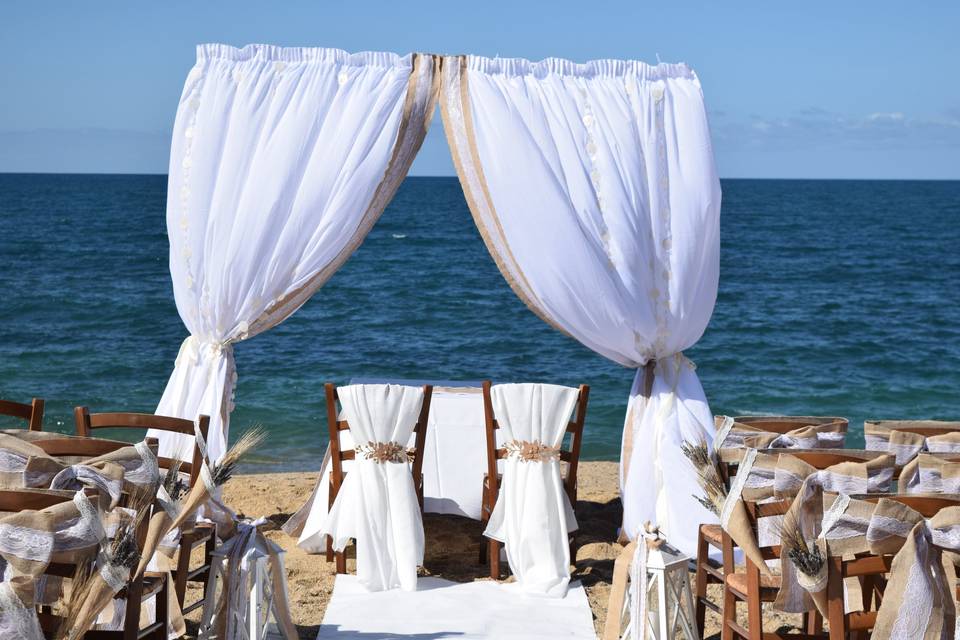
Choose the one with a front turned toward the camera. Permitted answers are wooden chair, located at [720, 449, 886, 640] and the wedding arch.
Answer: the wedding arch

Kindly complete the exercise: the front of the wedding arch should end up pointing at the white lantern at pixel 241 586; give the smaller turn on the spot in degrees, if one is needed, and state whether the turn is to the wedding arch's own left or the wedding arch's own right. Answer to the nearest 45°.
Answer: approximately 45° to the wedding arch's own right

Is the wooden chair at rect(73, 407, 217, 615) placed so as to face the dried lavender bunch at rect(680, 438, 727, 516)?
no

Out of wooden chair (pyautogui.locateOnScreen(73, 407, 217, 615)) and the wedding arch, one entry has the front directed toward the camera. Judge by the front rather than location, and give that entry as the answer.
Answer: the wedding arch

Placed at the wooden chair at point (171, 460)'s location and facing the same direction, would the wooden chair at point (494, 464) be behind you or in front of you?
in front

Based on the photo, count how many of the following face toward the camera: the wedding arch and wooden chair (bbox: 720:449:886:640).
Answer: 1

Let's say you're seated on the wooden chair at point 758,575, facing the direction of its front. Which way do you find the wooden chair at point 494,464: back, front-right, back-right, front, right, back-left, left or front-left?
front

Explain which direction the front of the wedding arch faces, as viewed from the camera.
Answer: facing the viewer

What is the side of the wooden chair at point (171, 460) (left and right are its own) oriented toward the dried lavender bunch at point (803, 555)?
right

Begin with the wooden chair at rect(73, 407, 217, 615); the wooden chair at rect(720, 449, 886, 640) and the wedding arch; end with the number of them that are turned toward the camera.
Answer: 1

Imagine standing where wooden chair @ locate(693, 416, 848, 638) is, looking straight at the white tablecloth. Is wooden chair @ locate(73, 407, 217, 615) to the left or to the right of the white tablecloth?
left

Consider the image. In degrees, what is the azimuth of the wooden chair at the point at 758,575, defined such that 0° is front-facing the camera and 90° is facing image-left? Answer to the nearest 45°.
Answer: approximately 135°

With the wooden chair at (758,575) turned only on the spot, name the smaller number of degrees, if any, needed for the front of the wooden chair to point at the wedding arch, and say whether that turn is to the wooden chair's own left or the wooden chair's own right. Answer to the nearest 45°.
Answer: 0° — it already faces it

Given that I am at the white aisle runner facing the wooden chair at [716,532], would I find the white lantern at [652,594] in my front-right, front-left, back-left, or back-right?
front-right

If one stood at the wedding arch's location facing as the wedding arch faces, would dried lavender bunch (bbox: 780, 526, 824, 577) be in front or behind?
in front

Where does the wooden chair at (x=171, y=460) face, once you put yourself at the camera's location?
facing away from the viewer and to the right of the viewer

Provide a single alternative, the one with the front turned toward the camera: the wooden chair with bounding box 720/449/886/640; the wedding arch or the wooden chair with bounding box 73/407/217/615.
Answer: the wedding arch
